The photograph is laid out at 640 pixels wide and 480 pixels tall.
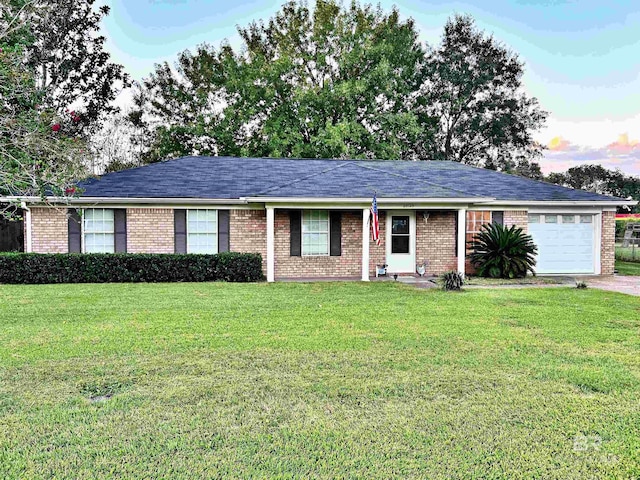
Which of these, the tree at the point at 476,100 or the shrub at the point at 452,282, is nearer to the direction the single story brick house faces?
the shrub

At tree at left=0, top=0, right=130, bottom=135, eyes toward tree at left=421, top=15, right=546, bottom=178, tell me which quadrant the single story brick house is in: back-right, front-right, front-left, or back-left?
front-right

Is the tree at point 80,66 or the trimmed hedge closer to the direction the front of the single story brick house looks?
the trimmed hedge

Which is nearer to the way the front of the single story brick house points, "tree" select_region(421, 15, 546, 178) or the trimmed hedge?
the trimmed hedge

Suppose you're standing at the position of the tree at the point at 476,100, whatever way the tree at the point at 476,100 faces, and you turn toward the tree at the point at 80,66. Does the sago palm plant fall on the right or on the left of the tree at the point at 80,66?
left

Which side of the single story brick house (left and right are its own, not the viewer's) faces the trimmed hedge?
right

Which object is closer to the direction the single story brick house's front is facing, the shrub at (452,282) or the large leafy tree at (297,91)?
the shrub

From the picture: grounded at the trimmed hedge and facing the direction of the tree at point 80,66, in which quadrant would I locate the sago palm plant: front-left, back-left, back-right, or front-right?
back-right

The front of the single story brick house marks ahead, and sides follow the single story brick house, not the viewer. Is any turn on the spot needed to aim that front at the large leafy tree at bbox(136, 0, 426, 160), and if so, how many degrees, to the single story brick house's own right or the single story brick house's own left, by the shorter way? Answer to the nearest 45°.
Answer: approximately 180°

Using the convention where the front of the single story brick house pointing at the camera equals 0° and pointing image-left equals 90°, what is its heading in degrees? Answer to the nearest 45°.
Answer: approximately 0°

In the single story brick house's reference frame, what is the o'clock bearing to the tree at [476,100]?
The tree is roughly at 7 o'clock from the single story brick house.

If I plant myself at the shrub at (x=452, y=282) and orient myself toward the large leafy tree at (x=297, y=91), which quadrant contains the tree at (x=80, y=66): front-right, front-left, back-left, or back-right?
front-left

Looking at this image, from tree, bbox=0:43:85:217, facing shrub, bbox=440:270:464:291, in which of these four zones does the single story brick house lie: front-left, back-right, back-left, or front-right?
front-left

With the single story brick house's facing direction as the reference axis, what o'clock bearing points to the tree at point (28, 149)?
The tree is roughly at 2 o'clock from the single story brick house.

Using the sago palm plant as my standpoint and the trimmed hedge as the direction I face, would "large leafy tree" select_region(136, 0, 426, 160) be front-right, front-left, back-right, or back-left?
front-right

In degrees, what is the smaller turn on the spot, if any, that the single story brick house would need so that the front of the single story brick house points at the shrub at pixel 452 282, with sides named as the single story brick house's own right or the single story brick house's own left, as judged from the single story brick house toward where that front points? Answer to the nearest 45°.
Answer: approximately 45° to the single story brick house's own left

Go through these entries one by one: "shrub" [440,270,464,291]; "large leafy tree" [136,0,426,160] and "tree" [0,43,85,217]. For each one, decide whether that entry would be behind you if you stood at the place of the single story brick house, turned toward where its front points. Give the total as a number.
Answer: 1
